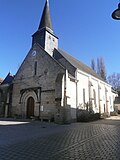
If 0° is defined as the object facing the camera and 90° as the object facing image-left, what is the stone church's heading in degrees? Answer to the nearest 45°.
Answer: approximately 45°

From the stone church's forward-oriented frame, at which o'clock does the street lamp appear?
The street lamp is roughly at 10 o'clock from the stone church.
